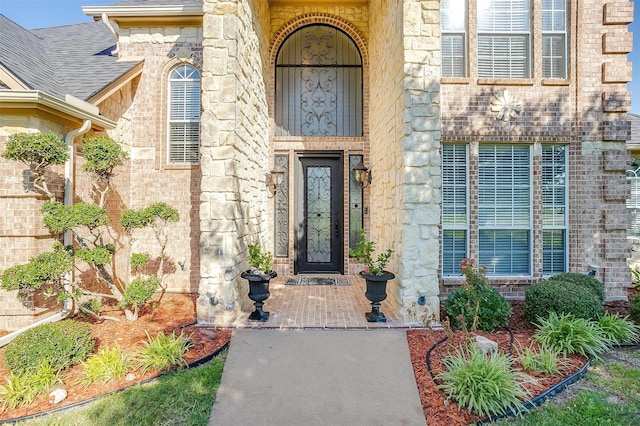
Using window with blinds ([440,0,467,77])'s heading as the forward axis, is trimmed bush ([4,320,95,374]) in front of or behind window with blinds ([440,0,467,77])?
in front

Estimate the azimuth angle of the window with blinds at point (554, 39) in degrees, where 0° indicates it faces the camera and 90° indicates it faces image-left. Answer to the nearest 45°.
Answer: approximately 0°

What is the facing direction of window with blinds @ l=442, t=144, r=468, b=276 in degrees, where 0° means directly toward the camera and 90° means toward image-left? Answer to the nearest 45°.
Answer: approximately 0°

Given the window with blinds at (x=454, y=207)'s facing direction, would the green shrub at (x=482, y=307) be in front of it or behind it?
in front
